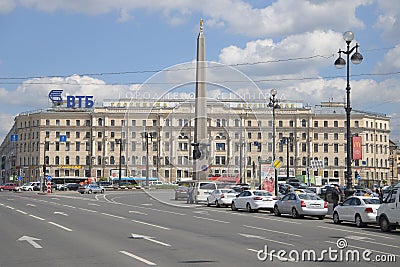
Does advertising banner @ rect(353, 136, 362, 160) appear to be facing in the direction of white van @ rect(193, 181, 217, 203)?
no

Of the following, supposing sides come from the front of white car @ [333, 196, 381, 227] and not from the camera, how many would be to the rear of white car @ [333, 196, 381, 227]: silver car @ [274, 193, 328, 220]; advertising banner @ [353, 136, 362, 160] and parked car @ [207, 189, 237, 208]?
0

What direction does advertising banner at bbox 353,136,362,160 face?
toward the camera

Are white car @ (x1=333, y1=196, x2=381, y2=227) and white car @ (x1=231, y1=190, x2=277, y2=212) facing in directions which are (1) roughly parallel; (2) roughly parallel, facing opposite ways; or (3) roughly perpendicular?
roughly parallel

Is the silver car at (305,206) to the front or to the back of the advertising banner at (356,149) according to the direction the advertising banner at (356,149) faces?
to the front

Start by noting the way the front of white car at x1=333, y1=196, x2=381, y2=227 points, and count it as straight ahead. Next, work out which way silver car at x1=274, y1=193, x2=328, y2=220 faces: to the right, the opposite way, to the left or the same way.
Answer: the same way

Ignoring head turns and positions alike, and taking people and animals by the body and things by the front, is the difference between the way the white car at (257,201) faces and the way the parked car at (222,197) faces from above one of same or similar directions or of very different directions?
same or similar directions

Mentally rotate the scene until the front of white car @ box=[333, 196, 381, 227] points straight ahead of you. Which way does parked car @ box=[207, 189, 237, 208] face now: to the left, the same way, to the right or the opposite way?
the same way

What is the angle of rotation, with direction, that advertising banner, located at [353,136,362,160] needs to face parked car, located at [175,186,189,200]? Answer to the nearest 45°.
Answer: approximately 90° to its right

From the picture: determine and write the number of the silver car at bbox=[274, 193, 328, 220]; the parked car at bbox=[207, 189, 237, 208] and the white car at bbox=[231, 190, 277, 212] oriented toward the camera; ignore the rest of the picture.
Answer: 0

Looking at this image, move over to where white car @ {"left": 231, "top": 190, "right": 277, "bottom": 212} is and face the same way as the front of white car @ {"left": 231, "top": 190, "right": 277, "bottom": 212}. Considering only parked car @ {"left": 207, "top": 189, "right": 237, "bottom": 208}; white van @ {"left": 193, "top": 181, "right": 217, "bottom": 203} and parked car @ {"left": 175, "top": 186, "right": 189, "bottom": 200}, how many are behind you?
0

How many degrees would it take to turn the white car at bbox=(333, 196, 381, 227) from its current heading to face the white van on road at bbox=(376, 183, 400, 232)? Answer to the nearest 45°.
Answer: approximately 135° to its left

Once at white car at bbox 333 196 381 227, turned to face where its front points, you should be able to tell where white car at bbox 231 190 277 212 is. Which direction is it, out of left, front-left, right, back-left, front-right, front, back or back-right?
front
